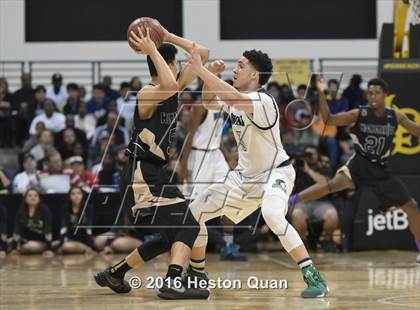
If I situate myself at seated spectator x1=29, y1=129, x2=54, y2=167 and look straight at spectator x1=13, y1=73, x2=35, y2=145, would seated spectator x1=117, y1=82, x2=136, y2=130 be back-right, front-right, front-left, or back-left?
front-right

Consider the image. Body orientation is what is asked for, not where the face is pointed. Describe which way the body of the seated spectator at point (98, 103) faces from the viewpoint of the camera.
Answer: toward the camera

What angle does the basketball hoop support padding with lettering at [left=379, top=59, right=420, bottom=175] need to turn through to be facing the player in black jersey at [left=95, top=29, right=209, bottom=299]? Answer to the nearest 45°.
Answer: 0° — it already faces them

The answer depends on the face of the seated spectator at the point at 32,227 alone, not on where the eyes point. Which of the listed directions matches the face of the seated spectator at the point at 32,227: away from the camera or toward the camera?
toward the camera

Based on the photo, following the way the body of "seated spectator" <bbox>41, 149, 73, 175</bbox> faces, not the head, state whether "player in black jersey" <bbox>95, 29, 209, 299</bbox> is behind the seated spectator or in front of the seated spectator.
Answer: in front

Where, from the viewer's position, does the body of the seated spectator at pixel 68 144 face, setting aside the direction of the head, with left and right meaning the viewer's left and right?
facing the viewer

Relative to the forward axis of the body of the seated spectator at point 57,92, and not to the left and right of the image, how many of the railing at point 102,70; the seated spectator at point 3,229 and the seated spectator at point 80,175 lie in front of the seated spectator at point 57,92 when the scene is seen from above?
2

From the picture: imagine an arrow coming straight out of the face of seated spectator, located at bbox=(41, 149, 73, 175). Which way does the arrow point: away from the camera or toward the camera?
toward the camera

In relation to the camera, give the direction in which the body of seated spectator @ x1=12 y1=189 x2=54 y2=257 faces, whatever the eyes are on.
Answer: toward the camera

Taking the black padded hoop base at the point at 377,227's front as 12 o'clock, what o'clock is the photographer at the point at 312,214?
The photographer is roughly at 3 o'clock from the black padded hoop base.

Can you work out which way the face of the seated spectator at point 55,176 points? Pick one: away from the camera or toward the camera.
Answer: toward the camera

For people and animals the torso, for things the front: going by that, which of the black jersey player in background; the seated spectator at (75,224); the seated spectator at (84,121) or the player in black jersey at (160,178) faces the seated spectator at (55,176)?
the seated spectator at (84,121)
